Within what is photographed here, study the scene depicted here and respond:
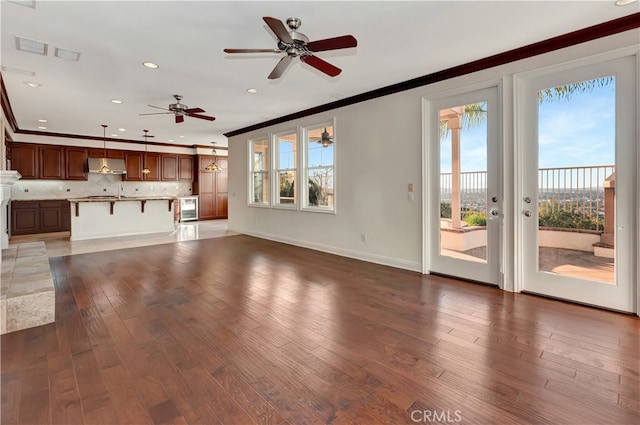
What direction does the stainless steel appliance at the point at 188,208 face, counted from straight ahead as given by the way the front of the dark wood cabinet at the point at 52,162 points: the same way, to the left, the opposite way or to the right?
the same way

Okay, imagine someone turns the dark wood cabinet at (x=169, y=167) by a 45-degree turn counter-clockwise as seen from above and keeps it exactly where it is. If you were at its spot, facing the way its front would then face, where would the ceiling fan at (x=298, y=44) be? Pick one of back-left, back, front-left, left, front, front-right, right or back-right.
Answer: front-right

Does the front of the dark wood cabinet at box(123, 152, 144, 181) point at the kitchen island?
yes

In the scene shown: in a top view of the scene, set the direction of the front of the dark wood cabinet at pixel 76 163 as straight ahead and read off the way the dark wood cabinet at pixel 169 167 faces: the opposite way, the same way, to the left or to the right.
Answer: the same way

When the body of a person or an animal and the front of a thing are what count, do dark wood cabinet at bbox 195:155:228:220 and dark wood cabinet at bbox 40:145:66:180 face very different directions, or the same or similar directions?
same or similar directions

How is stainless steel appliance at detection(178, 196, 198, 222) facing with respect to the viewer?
toward the camera

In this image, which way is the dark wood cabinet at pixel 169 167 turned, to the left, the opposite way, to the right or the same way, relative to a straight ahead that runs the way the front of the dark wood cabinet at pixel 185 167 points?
the same way

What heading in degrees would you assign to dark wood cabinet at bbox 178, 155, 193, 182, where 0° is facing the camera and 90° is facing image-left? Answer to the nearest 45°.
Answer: approximately 0°

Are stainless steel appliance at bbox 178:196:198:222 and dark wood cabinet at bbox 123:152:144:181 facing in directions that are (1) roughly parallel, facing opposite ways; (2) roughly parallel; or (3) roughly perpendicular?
roughly parallel

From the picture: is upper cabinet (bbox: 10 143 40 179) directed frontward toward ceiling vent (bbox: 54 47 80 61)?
yes

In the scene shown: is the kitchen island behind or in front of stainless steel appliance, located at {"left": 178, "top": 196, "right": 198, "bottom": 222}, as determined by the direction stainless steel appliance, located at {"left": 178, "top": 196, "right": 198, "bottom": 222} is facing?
in front

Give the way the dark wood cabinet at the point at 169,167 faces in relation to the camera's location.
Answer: facing the viewer

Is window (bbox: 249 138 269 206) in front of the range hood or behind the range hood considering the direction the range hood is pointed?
in front
